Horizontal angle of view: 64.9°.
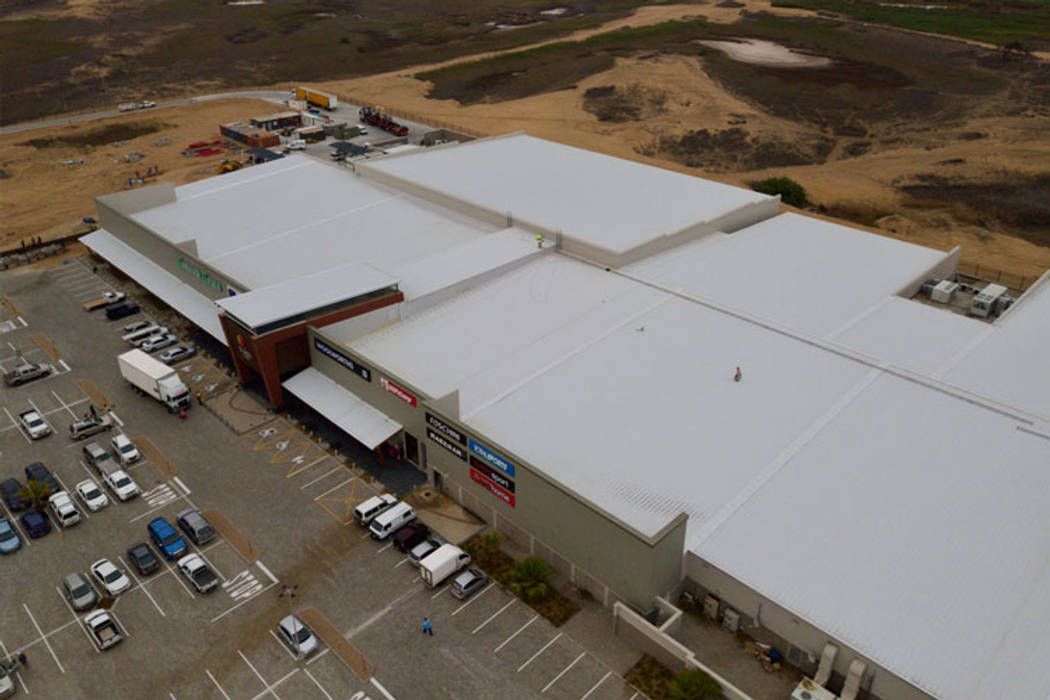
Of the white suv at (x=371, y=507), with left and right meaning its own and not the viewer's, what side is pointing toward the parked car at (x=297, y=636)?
back

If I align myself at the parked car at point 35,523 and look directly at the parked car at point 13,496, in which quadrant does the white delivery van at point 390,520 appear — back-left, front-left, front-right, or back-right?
back-right

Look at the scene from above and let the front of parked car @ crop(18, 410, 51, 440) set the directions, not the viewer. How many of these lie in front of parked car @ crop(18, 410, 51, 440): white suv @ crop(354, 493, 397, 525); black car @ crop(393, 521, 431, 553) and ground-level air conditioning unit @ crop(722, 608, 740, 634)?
3

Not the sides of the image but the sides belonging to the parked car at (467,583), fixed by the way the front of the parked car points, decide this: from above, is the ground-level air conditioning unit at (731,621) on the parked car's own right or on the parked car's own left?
on the parked car's own right

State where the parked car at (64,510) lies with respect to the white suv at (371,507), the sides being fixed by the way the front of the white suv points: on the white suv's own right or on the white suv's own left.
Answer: on the white suv's own left

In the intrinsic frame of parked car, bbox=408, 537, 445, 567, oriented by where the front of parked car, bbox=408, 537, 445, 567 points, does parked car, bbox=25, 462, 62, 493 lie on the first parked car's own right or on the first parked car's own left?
on the first parked car's own left

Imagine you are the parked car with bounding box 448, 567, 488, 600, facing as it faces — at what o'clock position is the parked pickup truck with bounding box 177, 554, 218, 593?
the parked pickup truck with bounding box 177, 554, 218, 593 is roughly at 8 o'clock from the parked car with bounding box 448, 567, 488, 600.

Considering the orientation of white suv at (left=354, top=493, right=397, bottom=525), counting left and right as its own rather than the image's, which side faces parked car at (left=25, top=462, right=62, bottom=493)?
left
